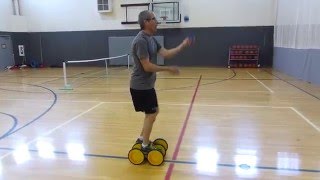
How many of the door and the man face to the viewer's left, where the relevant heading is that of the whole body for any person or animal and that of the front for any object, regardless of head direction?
0

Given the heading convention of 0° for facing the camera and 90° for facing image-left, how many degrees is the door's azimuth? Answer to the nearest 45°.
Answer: approximately 315°

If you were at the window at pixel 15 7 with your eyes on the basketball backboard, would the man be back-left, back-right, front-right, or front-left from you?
front-right

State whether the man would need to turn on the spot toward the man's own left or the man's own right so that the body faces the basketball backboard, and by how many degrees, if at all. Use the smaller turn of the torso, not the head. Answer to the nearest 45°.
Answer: approximately 90° to the man's own left

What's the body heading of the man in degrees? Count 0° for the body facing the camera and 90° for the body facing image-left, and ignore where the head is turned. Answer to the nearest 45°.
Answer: approximately 270°

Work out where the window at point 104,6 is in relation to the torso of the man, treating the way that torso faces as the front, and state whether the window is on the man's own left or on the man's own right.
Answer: on the man's own left
